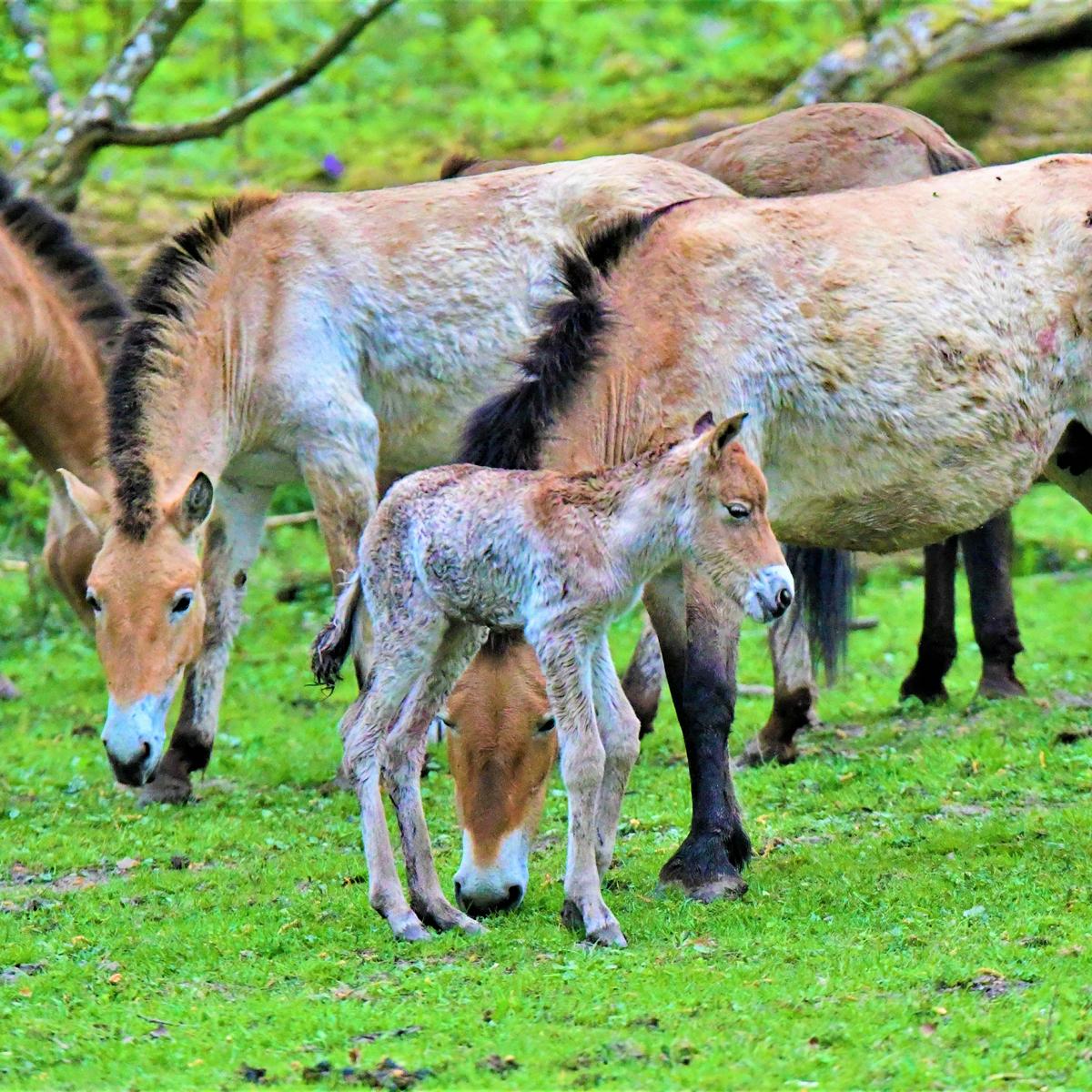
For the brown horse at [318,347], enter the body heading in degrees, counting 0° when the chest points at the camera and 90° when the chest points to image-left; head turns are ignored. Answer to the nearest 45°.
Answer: approximately 45°

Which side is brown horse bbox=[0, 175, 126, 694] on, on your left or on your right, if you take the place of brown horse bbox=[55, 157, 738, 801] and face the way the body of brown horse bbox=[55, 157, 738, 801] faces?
on your right

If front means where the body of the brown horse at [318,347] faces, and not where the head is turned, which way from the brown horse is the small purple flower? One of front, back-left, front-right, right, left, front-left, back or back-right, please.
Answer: back-right

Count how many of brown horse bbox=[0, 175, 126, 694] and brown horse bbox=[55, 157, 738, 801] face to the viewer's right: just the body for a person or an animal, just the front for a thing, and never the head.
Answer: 1

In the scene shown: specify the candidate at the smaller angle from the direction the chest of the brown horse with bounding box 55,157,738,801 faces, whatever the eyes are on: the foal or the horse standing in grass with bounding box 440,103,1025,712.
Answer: the foal

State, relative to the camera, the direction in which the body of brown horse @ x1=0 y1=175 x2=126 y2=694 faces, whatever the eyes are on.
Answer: to the viewer's right

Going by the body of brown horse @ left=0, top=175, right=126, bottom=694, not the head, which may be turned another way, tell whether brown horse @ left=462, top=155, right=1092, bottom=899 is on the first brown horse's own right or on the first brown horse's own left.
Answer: on the first brown horse's own right
